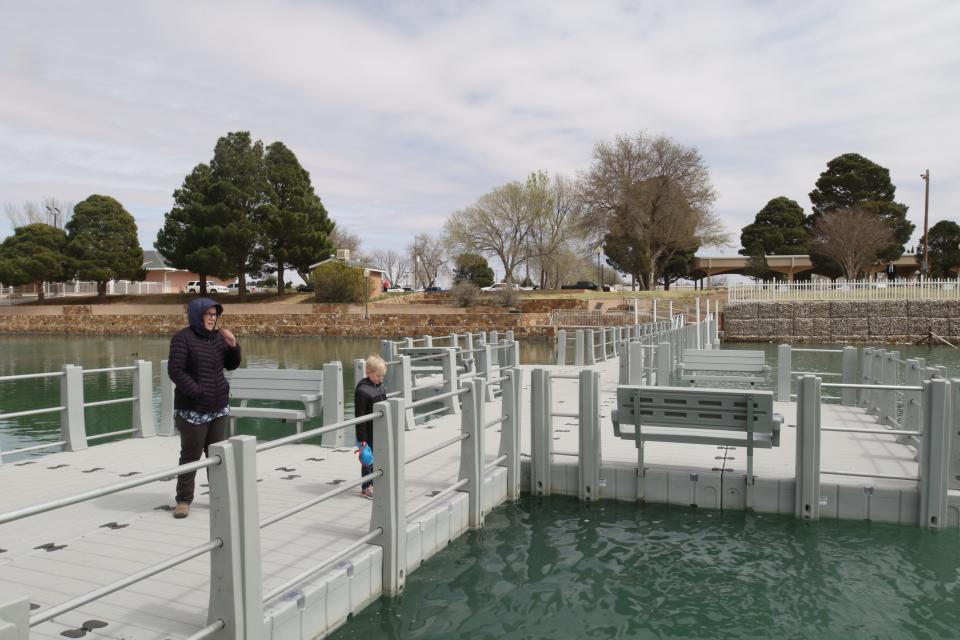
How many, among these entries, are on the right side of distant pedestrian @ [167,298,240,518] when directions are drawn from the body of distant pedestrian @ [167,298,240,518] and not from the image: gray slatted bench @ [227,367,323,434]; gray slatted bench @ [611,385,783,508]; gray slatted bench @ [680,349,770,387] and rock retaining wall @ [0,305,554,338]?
0

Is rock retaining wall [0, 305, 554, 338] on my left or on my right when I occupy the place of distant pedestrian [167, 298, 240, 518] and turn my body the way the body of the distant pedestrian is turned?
on my left

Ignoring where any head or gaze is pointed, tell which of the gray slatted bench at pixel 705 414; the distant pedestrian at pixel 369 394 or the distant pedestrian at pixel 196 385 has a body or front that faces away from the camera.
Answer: the gray slatted bench

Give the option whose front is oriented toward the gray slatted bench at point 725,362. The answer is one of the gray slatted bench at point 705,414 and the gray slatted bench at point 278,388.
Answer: the gray slatted bench at point 705,414

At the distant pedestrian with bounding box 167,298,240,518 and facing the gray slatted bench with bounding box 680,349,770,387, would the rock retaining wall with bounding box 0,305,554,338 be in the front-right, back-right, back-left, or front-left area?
front-left

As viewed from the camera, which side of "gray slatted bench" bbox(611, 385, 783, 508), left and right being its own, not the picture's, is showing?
back

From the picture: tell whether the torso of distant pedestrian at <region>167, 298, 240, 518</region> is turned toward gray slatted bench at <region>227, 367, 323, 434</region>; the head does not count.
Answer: no

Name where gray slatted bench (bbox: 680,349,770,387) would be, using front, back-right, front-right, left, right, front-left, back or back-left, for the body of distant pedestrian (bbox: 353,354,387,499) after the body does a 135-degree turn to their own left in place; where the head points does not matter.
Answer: front-right

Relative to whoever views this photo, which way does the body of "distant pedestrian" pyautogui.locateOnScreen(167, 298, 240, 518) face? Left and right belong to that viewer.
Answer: facing the viewer and to the right of the viewer

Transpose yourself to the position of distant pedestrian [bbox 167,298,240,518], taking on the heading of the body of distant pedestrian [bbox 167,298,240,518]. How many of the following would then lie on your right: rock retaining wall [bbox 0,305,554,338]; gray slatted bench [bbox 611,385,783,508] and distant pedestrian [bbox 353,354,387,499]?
0

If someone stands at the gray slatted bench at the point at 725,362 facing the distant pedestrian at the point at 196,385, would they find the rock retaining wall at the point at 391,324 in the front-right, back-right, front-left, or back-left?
back-right

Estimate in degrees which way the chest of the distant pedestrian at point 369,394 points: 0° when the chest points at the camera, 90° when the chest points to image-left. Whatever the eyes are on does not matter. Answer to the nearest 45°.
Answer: approximately 315°
